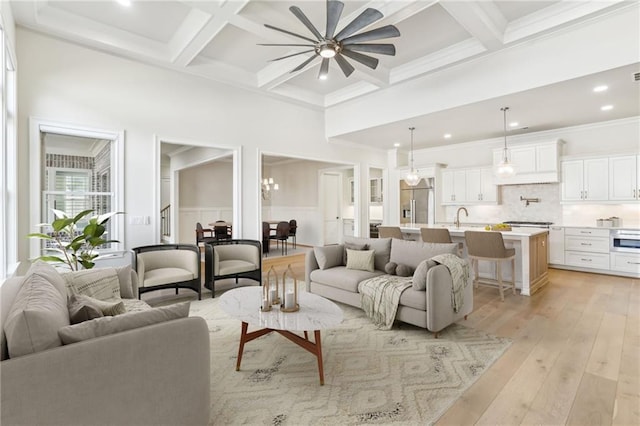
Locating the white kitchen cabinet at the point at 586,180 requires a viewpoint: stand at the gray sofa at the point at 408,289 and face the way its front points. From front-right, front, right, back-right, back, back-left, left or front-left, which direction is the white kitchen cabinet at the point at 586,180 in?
back

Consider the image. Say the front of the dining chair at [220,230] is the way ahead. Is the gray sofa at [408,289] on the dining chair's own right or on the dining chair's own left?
on the dining chair's own right

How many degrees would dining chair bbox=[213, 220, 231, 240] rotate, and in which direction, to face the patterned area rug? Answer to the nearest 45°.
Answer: approximately 135° to its right

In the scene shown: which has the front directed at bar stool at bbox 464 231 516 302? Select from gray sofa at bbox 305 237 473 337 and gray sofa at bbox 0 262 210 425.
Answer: gray sofa at bbox 0 262 210 425

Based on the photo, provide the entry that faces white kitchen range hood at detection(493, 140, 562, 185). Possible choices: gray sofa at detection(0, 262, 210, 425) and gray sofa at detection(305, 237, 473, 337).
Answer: gray sofa at detection(0, 262, 210, 425)

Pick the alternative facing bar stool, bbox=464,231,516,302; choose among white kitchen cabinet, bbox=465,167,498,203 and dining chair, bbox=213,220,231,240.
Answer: the white kitchen cabinet

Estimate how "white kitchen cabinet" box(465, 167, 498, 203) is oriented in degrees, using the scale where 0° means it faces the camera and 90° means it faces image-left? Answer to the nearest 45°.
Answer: approximately 0°

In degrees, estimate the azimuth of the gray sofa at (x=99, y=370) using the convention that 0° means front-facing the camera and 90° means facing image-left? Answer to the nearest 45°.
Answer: approximately 270°

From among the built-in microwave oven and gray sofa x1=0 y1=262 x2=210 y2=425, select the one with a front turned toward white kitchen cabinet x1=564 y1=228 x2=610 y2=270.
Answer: the gray sofa

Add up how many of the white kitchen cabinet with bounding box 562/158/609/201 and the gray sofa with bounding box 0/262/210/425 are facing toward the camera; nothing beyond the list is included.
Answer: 1

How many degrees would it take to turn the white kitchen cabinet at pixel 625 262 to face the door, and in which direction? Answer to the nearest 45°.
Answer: approximately 90° to its right

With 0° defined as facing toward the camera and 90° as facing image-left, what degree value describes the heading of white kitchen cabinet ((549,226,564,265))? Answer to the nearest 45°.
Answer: approximately 0°
